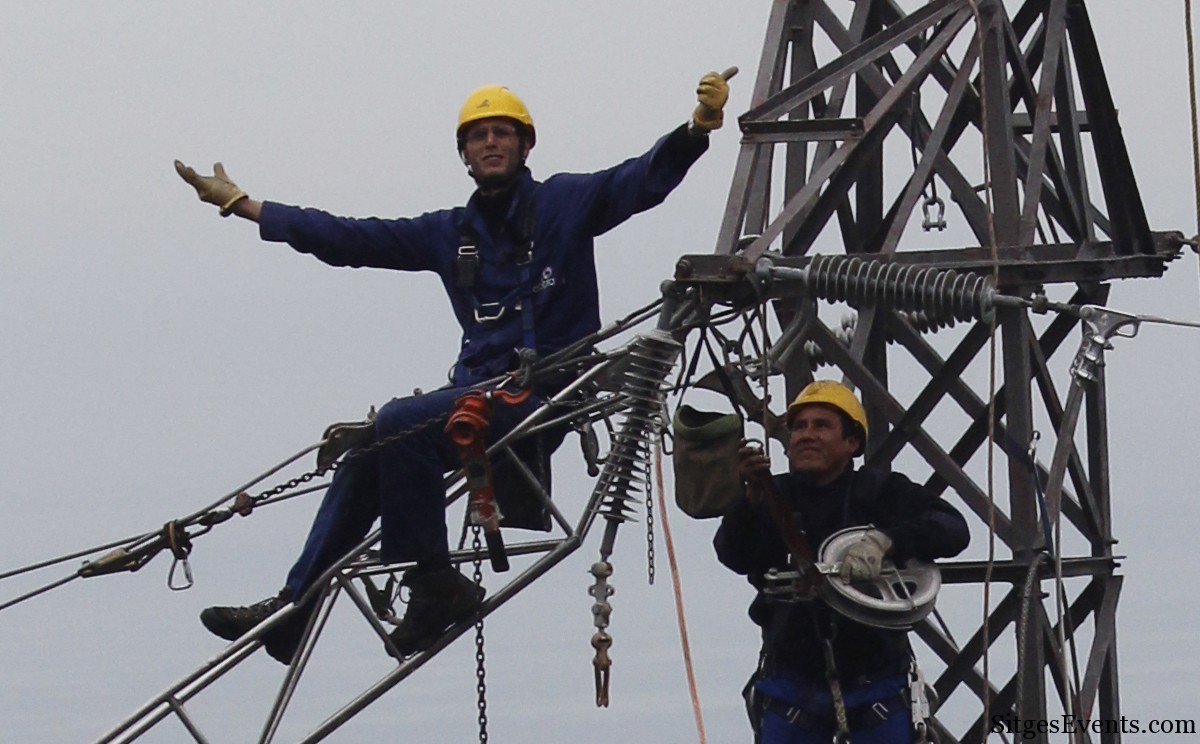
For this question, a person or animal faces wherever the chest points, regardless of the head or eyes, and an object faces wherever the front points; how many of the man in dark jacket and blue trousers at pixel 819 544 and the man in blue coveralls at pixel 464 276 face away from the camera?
0

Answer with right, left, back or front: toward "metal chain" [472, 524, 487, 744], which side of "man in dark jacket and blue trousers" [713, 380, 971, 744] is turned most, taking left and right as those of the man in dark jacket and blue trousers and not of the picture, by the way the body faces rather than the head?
right

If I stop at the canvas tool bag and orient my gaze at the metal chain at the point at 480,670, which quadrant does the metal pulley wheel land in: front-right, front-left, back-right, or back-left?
back-left

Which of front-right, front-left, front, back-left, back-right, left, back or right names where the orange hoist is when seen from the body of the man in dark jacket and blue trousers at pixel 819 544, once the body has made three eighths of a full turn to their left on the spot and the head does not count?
back-left

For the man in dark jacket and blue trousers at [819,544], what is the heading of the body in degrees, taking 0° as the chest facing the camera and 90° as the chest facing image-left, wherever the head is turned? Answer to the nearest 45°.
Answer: approximately 0°
